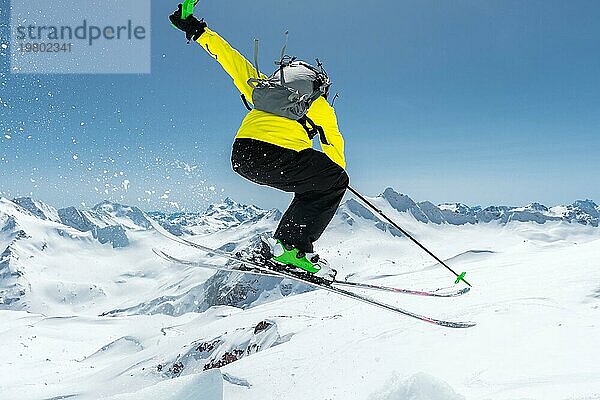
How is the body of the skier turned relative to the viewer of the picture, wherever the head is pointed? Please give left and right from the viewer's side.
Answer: facing away from the viewer and to the right of the viewer
